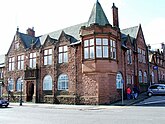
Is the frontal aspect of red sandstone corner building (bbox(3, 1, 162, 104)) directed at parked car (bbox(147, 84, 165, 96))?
no

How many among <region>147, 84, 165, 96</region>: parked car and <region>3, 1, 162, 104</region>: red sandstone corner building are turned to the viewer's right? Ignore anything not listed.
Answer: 0
